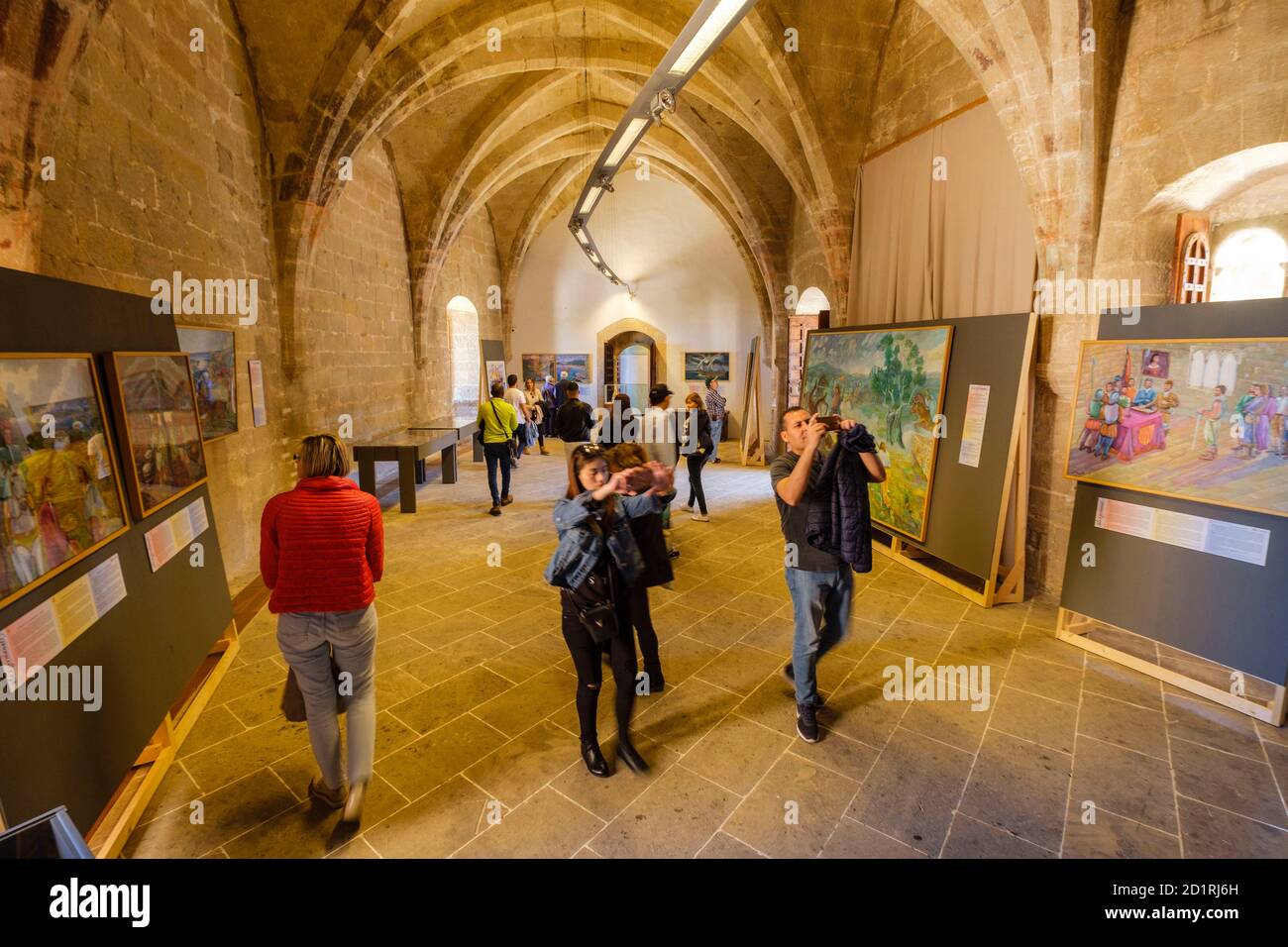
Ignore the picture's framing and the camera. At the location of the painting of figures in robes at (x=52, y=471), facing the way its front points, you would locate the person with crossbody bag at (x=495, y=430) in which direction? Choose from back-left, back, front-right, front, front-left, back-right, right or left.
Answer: left

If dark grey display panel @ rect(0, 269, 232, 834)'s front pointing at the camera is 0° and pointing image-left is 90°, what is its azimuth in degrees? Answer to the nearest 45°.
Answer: approximately 315°

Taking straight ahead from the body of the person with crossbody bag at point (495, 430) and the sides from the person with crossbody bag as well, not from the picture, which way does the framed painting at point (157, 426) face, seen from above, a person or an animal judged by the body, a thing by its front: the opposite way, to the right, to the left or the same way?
to the right

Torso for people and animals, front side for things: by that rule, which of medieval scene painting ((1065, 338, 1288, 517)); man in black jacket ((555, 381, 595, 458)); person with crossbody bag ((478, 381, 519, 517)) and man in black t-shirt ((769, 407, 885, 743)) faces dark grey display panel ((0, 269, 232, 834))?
the medieval scene painting

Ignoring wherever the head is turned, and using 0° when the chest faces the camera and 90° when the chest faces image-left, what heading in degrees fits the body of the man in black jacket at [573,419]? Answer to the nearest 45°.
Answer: approximately 180°

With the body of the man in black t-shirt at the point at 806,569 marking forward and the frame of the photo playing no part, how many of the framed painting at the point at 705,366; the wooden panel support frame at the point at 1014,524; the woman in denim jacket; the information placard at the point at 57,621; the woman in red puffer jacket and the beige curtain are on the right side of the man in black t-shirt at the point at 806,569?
3

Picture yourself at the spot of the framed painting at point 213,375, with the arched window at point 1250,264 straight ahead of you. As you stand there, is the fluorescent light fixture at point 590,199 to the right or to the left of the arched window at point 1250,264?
left

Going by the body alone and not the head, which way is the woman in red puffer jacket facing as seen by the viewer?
away from the camera
